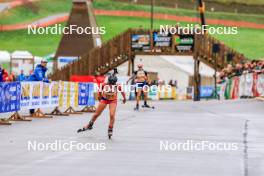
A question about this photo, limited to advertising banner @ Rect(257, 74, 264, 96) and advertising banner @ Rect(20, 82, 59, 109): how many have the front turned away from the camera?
0

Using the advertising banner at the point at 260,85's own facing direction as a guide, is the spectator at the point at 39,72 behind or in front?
in front

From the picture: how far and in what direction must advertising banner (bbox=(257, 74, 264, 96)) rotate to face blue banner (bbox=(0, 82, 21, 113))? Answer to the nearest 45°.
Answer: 0° — it already faces it

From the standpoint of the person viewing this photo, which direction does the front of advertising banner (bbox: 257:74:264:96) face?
facing the viewer and to the left of the viewer

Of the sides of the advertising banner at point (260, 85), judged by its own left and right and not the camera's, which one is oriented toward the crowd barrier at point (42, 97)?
front

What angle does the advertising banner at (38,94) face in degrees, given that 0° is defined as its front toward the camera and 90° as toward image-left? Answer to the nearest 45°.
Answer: approximately 315°

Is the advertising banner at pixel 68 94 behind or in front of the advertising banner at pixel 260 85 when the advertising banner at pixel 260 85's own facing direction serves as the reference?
in front
